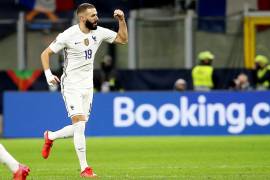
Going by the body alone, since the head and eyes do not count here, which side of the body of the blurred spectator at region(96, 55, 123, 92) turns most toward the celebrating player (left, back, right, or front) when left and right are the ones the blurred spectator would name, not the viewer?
front

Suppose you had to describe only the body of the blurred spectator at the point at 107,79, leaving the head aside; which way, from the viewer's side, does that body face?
toward the camera

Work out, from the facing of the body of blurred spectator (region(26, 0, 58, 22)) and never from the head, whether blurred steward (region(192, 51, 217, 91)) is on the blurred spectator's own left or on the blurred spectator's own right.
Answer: on the blurred spectator's own left

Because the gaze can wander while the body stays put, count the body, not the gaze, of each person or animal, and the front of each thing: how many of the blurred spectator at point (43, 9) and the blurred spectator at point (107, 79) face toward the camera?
2

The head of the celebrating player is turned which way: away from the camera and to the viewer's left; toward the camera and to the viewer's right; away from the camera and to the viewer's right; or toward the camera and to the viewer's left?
toward the camera and to the viewer's right

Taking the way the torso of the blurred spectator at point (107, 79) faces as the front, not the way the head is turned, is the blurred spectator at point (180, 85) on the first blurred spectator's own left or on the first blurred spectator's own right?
on the first blurred spectator's own left

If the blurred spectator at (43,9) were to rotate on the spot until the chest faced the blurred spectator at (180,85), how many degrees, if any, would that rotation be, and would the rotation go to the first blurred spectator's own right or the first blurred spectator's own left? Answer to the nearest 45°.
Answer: approximately 45° to the first blurred spectator's own left

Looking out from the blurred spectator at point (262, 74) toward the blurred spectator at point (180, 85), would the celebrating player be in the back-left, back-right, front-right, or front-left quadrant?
front-left

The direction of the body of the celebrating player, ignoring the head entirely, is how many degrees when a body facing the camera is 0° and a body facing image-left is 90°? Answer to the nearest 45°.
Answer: approximately 315°

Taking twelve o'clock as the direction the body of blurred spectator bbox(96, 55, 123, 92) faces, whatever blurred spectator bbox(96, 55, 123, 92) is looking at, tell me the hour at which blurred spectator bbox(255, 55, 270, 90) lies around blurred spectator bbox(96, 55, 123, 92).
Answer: blurred spectator bbox(255, 55, 270, 90) is roughly at 9 o'clock from blurred spectator bbox(96, 55, 123, 92).

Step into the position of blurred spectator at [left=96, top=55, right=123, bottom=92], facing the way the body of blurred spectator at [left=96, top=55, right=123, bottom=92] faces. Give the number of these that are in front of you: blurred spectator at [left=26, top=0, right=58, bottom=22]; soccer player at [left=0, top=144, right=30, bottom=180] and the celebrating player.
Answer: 2

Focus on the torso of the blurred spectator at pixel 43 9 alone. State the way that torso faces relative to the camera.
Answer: toward the camera

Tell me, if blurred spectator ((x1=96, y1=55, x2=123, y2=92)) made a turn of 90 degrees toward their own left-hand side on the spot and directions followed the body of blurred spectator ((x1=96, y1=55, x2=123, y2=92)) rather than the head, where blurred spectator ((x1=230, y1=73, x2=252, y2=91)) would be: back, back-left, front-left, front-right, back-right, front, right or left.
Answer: front

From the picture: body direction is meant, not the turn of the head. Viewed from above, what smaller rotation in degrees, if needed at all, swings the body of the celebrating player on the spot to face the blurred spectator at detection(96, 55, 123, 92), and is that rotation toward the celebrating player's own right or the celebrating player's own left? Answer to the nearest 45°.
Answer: approximately 135° to the celebrating player's own left
